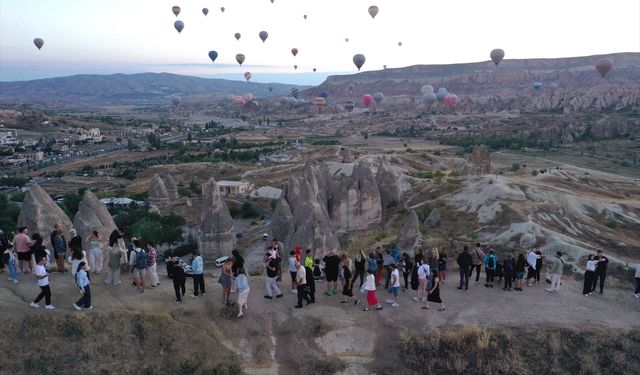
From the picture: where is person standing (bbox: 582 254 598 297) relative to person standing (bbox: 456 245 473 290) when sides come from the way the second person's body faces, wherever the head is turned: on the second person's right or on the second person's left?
on the second person's right

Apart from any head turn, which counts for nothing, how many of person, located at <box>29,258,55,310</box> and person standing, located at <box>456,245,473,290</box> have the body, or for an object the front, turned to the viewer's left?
0

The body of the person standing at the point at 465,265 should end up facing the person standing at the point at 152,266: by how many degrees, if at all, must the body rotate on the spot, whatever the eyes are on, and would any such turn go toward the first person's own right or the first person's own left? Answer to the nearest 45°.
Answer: approximately 90° to the first person's own left

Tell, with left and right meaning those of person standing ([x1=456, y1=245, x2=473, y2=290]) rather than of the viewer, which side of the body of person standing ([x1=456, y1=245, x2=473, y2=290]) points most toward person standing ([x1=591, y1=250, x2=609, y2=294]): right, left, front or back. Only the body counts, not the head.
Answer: right

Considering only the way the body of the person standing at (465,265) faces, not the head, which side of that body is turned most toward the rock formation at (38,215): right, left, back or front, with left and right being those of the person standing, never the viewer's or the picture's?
left

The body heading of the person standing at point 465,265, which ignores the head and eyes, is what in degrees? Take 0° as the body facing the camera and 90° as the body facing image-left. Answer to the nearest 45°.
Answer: approximately 180°

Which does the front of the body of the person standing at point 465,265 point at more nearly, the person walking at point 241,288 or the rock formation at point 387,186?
the rock formation

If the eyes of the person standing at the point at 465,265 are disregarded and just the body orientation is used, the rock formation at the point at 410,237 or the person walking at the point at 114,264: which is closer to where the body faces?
the rock formation

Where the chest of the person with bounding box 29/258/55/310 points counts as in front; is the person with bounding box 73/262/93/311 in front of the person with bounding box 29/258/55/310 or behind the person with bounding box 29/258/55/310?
in front
